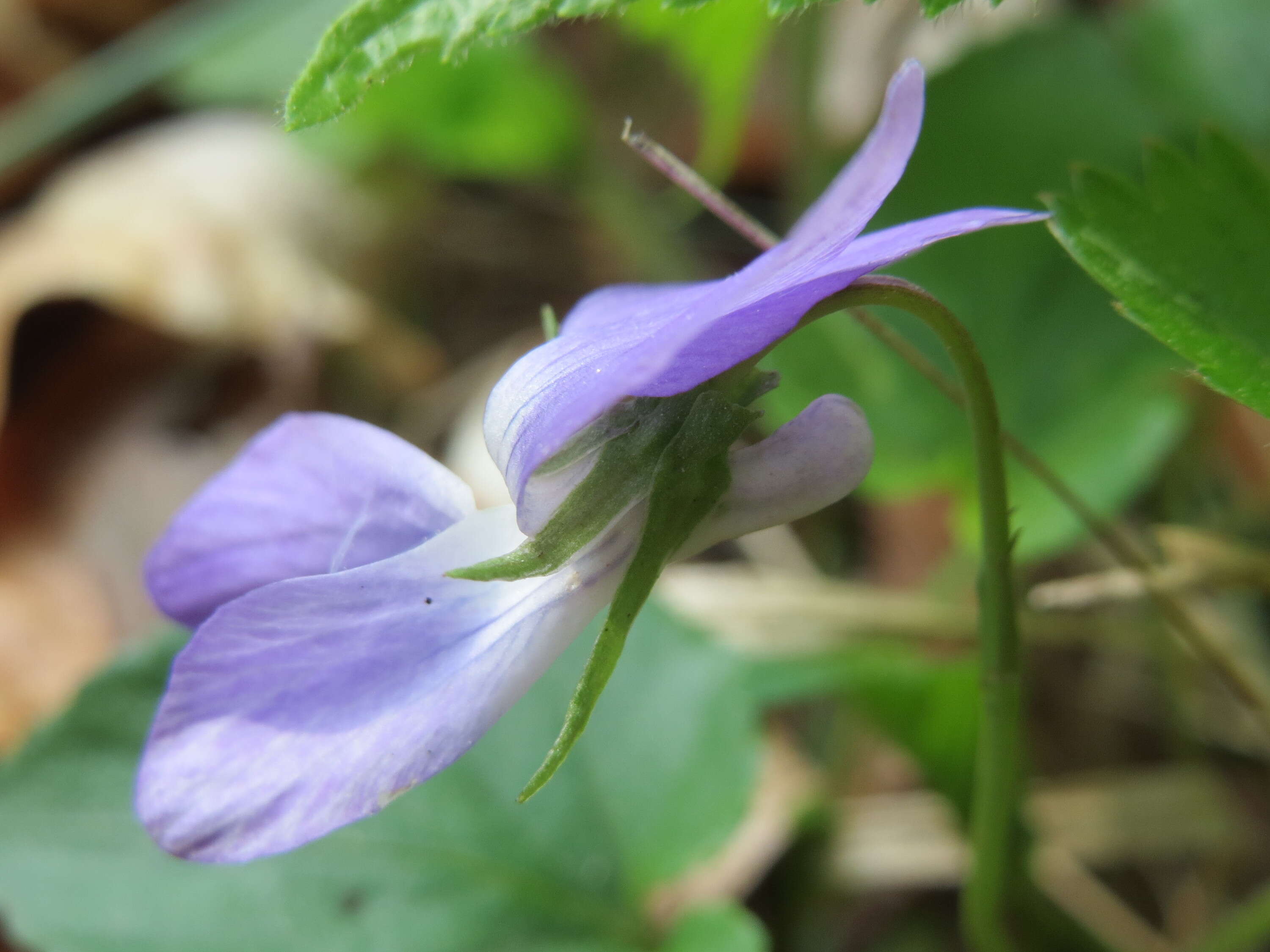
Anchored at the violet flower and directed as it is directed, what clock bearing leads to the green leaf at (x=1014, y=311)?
The green leaf is roughly at 4 o'clock from the violet flower.

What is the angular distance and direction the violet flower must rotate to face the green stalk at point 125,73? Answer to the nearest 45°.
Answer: approximately 90° to its right

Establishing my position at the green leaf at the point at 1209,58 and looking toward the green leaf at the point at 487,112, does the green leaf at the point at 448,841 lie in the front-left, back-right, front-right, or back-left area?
front-left

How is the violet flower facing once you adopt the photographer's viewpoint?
facing to the left of the viewer

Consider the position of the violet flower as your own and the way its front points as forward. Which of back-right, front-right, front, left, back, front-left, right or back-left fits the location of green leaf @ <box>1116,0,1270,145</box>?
back-right

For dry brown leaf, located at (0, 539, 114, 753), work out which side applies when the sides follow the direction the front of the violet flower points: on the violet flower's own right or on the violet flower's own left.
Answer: on the violet flower's own right

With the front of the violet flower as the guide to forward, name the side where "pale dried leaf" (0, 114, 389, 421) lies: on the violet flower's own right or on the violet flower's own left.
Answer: on the violet flower's own right

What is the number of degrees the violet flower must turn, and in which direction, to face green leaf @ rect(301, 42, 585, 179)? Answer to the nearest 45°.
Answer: approximately 90° to its right
